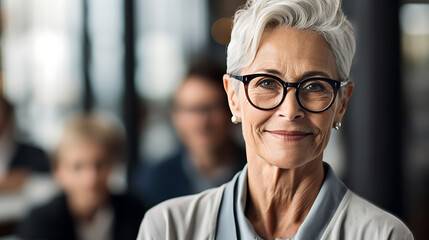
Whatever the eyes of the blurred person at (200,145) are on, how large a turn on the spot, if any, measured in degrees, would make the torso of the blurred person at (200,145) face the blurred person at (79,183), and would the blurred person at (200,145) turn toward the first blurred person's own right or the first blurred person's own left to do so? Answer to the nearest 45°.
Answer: approximately 135° to the first blurred person's own right

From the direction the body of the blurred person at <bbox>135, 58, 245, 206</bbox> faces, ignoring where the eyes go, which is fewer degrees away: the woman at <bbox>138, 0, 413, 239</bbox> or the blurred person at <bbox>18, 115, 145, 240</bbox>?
the woman

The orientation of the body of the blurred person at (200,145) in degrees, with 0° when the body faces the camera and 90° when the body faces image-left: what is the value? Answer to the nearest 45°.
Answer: approximately 0°

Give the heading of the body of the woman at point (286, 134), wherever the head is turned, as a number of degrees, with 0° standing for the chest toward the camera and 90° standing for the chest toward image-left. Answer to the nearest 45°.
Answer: approximately 0°

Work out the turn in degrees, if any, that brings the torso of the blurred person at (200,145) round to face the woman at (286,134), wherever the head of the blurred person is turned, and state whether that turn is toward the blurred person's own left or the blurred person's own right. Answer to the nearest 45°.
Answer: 0° — they already face them

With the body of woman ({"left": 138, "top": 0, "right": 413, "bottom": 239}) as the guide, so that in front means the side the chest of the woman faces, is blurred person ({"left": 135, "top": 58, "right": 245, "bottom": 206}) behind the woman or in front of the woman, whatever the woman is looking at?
behind

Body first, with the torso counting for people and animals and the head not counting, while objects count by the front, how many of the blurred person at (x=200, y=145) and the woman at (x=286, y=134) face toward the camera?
2
